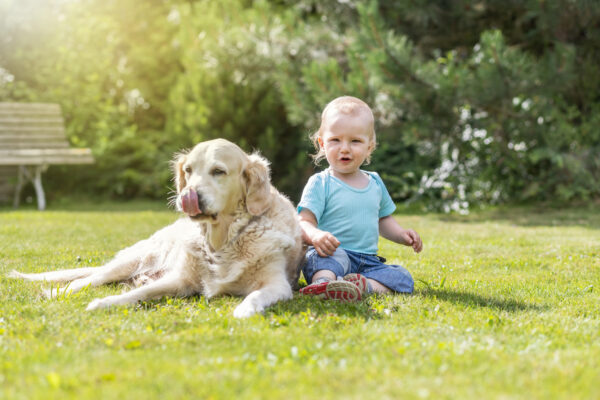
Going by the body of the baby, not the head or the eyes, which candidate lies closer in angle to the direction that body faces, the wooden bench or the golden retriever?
the golden retriever

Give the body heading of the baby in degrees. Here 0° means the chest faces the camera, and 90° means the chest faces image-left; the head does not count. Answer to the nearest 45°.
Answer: approximately 0°

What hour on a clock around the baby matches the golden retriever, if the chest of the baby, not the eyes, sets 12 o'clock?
The golden retriever is roughly at 2 o'clock from the baby.

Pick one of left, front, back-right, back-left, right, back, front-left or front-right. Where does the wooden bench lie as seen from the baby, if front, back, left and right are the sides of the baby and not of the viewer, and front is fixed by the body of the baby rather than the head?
back-right
